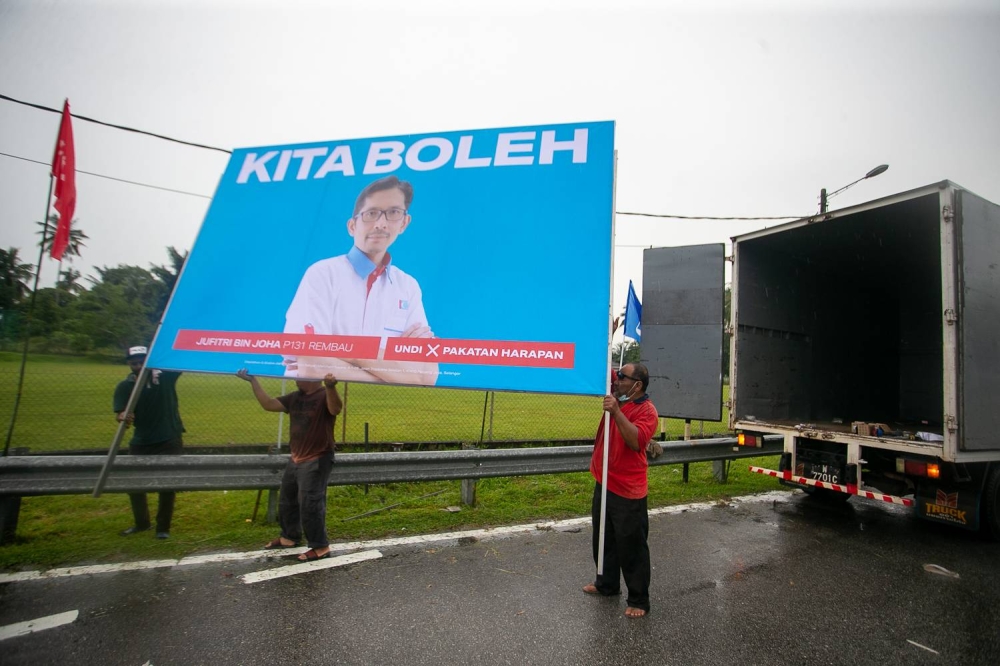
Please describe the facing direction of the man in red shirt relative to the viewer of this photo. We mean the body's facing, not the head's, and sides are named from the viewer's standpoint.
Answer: facing to the left of the viewer

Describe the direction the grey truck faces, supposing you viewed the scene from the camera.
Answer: facing away from the viewer and to the right of the viewer

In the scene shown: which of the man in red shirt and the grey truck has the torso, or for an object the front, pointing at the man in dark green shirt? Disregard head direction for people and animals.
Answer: the man in red shirt

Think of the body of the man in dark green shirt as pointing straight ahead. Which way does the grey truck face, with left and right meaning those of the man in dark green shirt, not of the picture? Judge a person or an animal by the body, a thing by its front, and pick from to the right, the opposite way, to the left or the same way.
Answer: to the left

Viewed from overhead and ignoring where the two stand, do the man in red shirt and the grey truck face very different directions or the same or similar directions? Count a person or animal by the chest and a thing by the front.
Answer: very different directions

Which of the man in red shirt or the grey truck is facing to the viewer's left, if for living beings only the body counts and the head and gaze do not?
the man in red shirt

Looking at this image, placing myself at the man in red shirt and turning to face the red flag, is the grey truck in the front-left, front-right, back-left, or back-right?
back-right

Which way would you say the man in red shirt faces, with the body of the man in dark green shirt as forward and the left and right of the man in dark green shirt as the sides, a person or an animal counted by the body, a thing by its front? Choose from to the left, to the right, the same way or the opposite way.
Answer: to the right
